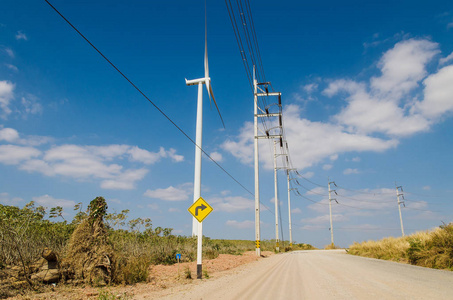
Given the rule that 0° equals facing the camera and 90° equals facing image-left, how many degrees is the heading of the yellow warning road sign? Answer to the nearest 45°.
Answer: approximately 0°

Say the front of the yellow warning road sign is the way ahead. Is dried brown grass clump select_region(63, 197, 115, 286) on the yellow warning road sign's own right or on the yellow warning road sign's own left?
on the yellow warning road sign's own right
